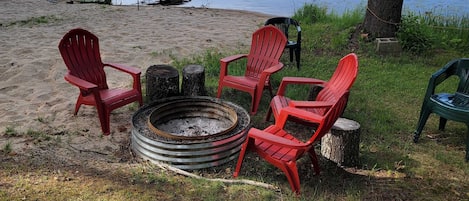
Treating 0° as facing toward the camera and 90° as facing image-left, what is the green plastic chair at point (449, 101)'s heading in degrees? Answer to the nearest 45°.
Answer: approximately 45°

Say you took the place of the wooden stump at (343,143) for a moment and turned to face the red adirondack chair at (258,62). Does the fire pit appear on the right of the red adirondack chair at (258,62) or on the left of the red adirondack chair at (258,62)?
left

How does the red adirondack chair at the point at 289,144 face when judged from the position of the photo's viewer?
facing away from the viewer and to the left of the viewer

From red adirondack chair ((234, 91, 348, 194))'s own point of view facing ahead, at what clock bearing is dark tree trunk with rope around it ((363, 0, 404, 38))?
The dark tree trunk with rope around it is roughly at 2 o'clock from the red adirondack chair.

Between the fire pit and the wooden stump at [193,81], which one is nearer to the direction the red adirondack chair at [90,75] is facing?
the fire pit
